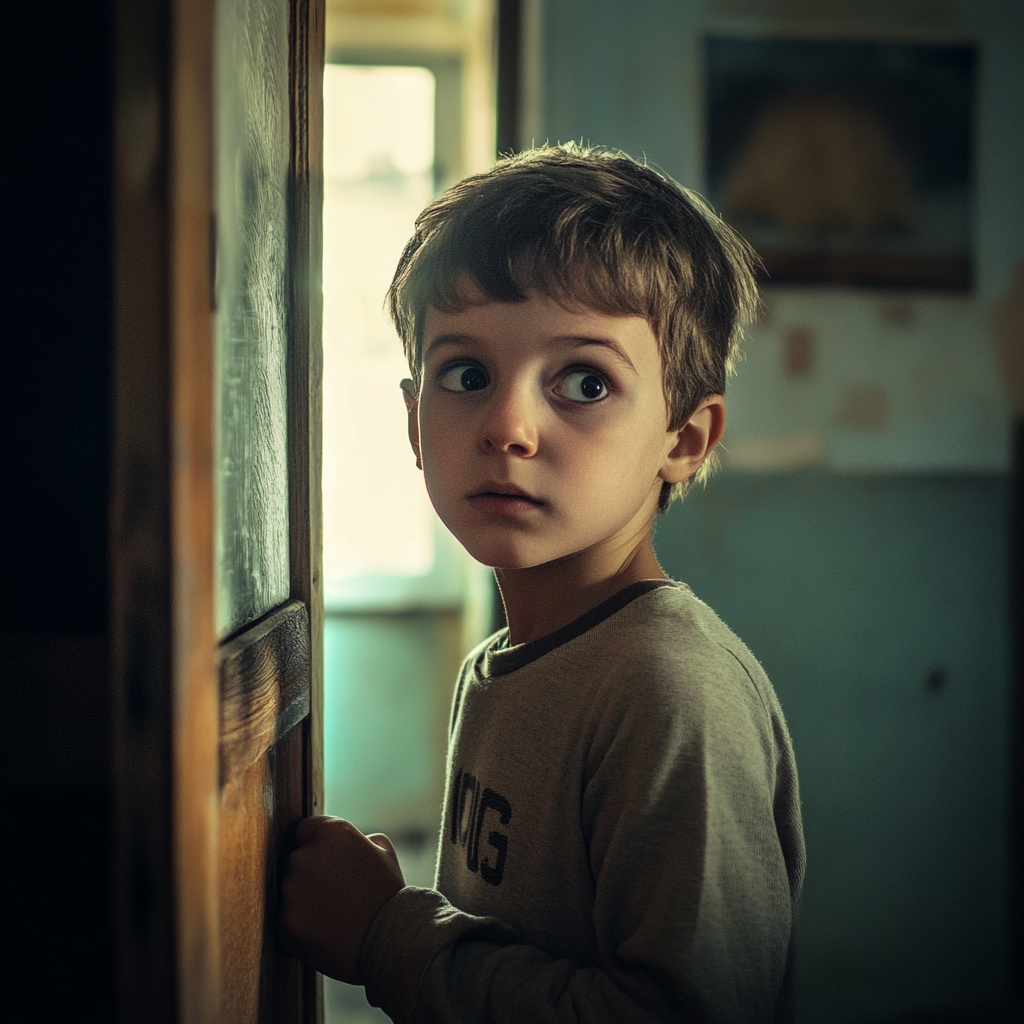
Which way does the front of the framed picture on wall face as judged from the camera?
facing the viewer

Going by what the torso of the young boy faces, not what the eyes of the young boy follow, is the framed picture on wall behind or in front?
behind

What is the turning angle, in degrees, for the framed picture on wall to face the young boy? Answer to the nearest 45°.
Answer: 0° — it already faces them

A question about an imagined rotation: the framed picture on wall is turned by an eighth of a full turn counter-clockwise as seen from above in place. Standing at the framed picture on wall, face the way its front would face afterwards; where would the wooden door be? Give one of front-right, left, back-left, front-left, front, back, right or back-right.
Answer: front-right

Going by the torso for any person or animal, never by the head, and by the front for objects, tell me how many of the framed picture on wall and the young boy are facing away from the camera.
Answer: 0
